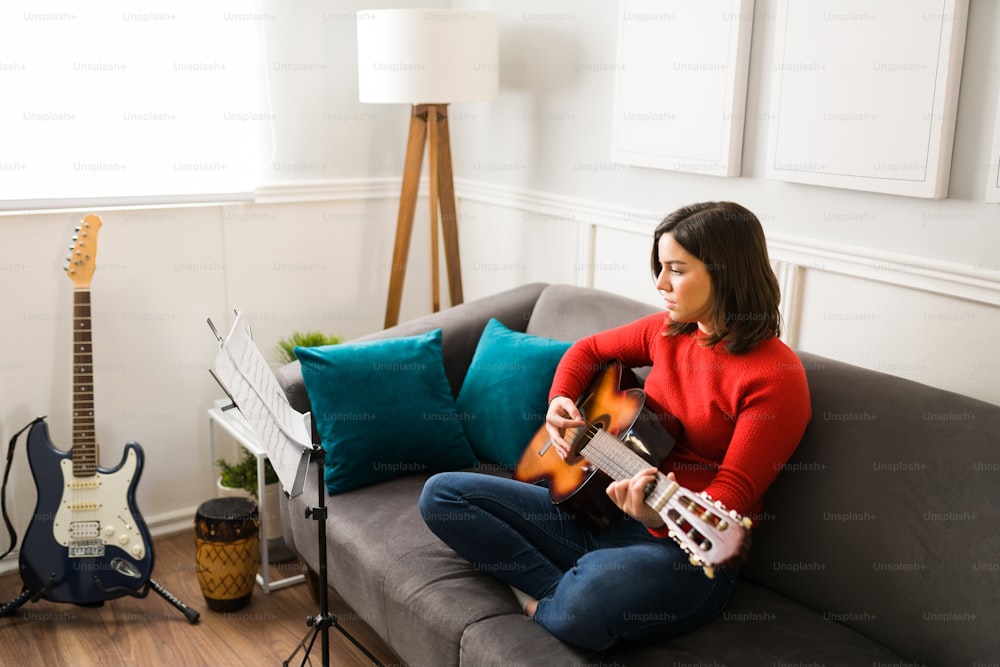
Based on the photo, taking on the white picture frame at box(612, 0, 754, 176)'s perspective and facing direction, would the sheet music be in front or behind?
in front

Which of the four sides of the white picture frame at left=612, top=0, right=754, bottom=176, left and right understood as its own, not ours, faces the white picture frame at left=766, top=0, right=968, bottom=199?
left

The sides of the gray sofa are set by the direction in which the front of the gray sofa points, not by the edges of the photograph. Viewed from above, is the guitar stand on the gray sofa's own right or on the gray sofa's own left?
on the gray sofa's own right

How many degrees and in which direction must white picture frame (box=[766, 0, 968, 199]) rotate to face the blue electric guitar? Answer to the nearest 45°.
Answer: approximately 45° to its right

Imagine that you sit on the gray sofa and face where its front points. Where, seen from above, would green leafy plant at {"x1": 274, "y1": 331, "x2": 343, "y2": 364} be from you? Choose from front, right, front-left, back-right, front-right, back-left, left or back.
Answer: right

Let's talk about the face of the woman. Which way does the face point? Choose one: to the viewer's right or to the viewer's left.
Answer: to the viewer's left

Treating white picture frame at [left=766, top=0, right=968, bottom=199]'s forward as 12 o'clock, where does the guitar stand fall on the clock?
The guitar stand is roughly at 1 o'clock from the white picture frame.

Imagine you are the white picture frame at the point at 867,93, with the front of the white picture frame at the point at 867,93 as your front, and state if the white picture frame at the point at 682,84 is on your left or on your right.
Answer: on your right

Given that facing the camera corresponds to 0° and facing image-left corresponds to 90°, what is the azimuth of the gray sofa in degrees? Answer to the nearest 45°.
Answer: approximately 45°

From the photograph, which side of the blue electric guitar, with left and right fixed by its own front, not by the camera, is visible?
front

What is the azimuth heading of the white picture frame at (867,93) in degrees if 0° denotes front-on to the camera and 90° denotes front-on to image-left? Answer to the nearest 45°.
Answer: approximately 45°

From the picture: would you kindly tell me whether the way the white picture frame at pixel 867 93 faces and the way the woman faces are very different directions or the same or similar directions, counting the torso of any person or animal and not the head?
same or similar directions

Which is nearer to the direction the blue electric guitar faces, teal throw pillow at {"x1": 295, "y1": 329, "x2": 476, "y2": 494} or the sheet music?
the sheet music
